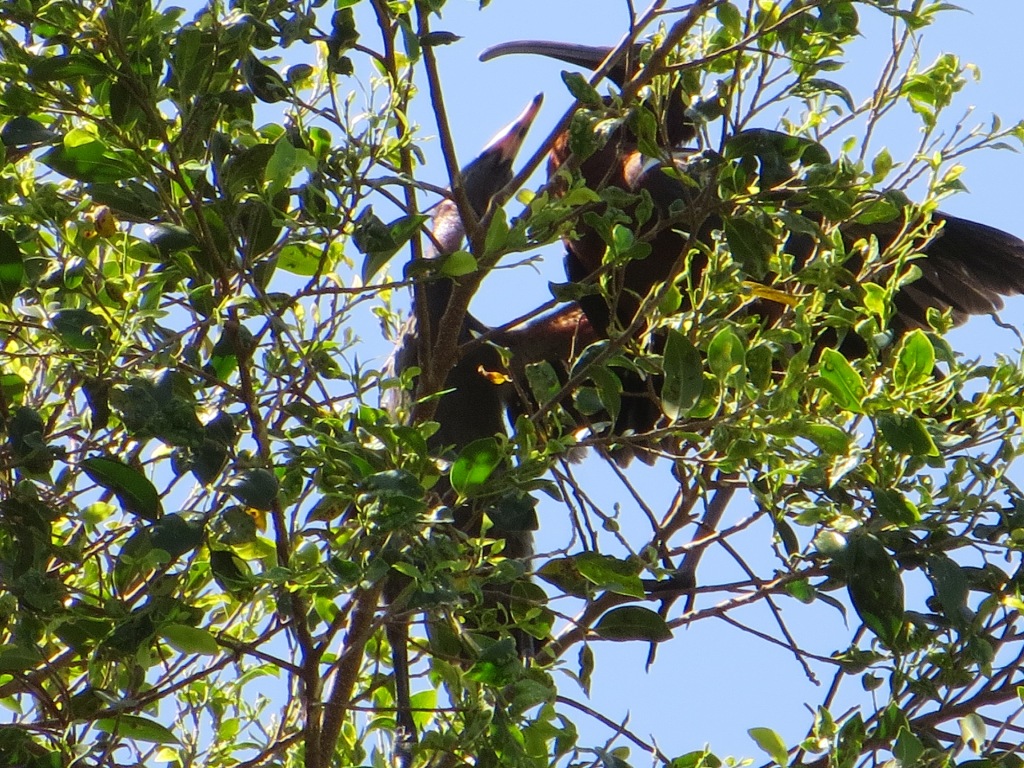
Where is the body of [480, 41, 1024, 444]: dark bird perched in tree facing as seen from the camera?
to the viewer's left
